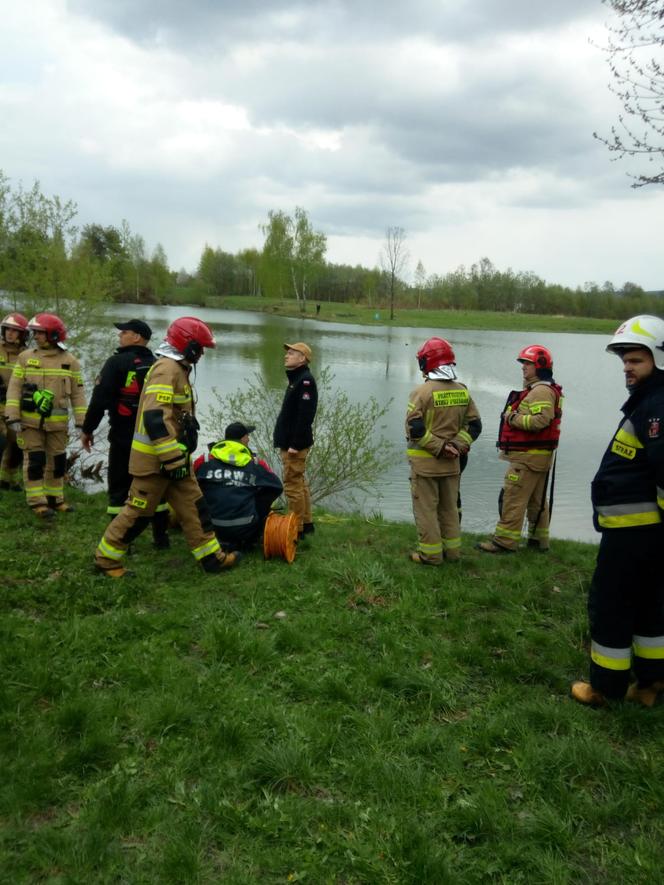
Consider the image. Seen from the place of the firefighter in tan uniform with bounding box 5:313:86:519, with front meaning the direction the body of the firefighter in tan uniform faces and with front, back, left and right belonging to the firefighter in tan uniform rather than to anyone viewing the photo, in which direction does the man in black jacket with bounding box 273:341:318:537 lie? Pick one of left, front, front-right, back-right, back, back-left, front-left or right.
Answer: front-left

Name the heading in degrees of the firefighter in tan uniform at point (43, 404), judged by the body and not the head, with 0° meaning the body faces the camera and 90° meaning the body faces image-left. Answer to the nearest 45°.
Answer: approximately 0°

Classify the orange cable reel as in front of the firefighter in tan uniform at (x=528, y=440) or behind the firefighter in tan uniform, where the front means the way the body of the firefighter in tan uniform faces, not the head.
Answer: in front

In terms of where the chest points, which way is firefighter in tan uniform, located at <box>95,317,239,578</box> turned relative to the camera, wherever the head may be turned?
to the viewer's right

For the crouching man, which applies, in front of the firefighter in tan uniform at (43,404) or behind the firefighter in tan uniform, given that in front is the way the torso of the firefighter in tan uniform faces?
in front

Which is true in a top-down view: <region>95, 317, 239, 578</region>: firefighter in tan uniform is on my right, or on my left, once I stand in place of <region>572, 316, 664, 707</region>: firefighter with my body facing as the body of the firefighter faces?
on my right

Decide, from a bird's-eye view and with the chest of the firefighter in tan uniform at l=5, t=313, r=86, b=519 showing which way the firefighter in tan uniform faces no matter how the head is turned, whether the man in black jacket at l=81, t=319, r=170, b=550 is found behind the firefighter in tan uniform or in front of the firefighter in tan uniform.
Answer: in front

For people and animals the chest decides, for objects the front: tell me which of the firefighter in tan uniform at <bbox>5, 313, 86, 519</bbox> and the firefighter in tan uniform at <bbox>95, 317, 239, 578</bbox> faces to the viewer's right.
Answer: the firefighter in tan uniform at <bbox>95, 317, 239, 578</bbox>

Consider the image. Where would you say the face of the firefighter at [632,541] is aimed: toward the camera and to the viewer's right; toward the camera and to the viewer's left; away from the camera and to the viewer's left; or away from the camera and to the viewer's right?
toward the camera and to the viewer's left

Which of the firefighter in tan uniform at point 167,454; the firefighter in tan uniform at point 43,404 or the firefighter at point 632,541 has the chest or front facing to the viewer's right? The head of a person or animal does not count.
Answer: the firefighter in tan uniform at point 167,454
